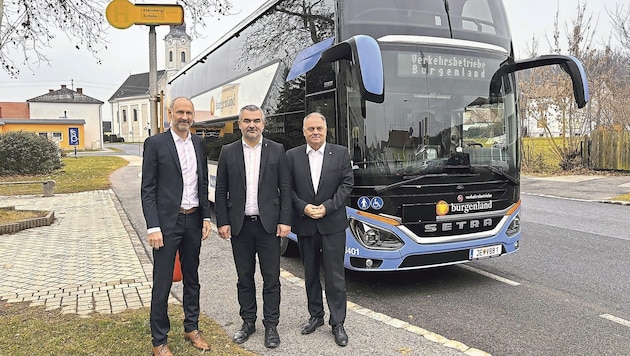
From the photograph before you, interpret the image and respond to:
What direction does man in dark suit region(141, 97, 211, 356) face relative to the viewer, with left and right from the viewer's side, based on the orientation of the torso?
facing the viewer and to the right of the viewer

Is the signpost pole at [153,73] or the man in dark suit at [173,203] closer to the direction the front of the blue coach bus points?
the man in dark suit

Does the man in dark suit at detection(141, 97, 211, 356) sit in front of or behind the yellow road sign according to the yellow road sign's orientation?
in front

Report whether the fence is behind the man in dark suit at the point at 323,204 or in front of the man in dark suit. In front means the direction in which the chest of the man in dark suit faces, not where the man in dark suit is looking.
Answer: behind

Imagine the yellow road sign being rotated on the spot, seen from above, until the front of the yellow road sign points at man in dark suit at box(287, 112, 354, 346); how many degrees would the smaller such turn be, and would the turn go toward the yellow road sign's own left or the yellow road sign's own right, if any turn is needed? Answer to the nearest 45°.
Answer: approximately 45° to the yellow road sign's own left

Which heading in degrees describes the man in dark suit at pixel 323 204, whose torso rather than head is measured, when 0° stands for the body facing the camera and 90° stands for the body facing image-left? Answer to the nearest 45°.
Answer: approximately 0°

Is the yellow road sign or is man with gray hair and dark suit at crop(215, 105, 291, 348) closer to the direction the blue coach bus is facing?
the man with gray hair and dark suit

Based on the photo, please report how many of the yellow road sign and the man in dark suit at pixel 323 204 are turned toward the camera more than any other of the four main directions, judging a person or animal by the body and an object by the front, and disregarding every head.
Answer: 2

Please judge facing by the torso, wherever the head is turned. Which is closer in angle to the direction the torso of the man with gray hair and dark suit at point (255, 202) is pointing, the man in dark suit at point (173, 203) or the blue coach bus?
the man in dark suit

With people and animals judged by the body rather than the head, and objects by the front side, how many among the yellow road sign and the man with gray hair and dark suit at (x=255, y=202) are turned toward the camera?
2
